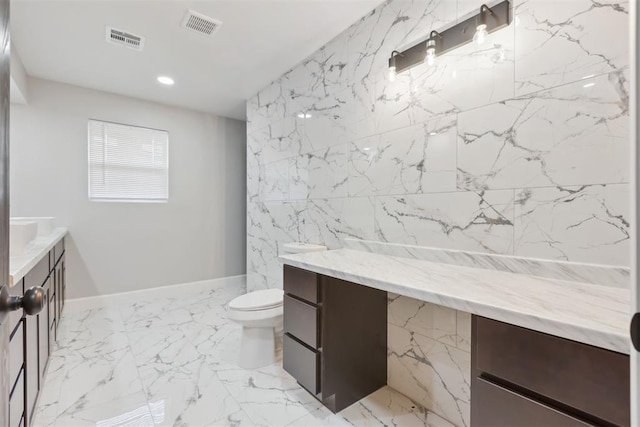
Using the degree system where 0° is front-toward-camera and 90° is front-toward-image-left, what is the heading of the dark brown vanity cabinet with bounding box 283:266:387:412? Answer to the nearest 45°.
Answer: approximately 45°

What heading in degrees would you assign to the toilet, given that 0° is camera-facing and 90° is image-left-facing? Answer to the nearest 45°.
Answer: approximately 45°

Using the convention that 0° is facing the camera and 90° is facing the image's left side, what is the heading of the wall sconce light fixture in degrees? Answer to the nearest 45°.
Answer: approximately 45°

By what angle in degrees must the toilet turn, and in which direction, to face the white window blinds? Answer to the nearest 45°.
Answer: approximately 90° to its right

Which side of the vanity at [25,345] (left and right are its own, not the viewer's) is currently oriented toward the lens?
right

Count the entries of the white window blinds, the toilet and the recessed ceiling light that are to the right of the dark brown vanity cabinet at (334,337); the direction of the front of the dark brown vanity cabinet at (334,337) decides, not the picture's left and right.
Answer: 3

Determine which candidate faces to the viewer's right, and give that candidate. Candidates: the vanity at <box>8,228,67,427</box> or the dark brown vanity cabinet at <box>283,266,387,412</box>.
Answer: the vanity

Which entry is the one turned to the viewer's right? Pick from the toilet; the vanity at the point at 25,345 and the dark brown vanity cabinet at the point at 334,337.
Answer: the vanity
